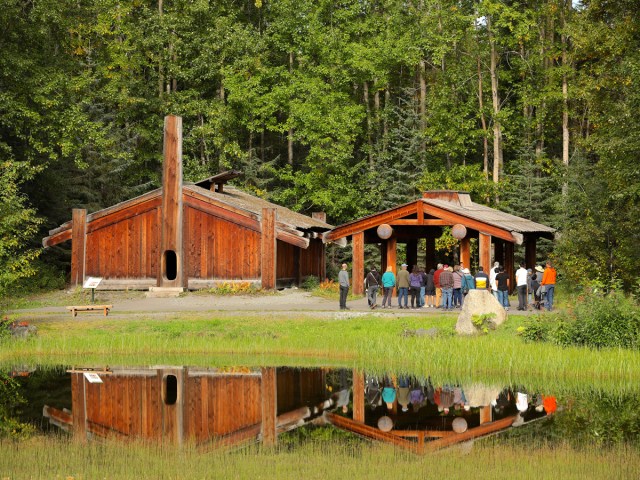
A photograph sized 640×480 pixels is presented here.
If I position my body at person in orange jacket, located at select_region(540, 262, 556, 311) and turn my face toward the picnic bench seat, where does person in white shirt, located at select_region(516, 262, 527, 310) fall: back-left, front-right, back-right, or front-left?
front-right

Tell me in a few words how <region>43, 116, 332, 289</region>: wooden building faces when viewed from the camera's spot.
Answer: facing the viewer

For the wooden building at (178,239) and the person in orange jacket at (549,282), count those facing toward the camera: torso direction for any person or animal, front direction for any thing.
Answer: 1

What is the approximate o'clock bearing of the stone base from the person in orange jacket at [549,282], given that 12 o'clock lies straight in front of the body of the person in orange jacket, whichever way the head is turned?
The stone base is roughly at 11 o'clock from the person in orange jacket.

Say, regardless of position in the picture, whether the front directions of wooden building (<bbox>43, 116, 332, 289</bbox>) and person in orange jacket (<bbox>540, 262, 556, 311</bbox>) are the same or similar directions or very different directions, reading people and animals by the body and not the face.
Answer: very different directions

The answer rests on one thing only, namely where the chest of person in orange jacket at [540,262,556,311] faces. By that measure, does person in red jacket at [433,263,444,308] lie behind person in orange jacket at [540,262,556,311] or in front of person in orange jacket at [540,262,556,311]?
in front

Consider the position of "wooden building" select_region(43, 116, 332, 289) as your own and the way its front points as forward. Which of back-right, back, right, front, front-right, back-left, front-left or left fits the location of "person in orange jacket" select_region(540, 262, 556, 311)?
front-left

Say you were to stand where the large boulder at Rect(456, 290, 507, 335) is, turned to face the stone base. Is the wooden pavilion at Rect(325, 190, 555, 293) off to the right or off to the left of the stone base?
right

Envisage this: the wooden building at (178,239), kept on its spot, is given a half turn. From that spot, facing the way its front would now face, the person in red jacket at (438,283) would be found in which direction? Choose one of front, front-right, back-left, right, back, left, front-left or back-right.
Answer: back-right

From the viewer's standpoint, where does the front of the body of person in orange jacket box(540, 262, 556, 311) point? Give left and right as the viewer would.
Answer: facing away from the viewer and to the left of the viewer

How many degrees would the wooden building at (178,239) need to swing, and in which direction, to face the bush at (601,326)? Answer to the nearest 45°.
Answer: approximately 45° to its left

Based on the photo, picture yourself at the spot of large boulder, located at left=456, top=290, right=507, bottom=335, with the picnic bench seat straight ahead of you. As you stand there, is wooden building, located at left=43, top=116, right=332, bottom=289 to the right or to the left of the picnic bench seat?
right

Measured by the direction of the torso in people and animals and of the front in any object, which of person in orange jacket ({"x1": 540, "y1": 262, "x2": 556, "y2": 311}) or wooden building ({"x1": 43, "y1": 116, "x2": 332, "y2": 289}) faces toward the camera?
the wooden building

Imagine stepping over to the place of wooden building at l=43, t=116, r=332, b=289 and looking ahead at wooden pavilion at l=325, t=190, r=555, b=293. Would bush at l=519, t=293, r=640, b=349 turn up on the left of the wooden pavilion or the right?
right
